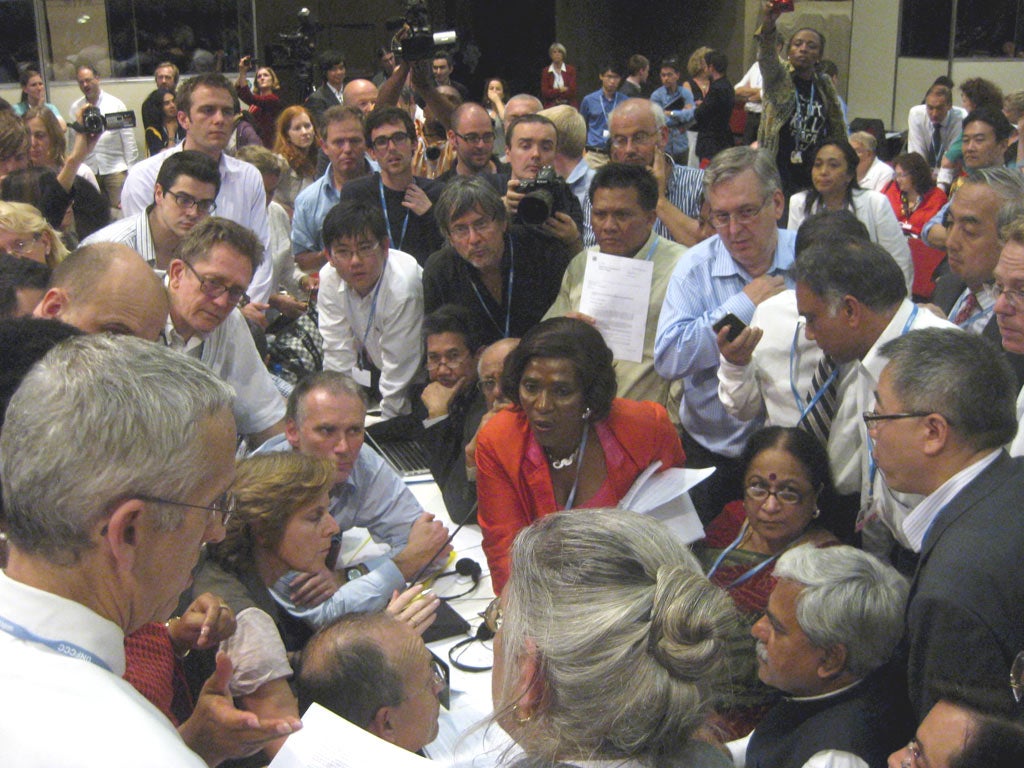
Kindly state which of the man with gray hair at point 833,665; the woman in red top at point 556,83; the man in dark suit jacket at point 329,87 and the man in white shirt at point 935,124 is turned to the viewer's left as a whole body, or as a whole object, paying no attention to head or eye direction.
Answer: the man with gray hair

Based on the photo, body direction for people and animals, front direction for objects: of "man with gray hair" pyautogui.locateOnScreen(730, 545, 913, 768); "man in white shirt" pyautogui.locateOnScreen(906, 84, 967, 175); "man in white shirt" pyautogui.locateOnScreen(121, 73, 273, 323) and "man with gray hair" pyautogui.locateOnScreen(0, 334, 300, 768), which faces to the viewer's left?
"man with gray hair" pyautogui.locateOnScreen(730, 545, 913, 768)

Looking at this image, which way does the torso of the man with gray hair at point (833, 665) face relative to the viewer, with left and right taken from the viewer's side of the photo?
facing to the left of the viewer

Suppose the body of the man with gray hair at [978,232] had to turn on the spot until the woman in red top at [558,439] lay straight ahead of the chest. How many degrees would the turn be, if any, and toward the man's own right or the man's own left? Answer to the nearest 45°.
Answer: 0° — they already face them

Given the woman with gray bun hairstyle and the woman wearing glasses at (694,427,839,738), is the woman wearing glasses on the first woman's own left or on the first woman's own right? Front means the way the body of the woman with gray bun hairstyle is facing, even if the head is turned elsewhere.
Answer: on the first woman's own right

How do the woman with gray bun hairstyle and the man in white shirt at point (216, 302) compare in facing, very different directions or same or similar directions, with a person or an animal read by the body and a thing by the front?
very different directions

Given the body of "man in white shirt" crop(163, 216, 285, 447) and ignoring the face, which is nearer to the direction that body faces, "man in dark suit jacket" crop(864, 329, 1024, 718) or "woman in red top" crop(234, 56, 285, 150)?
the man in dark suit jacket

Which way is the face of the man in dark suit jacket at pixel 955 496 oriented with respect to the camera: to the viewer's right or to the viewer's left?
to the viewer's left

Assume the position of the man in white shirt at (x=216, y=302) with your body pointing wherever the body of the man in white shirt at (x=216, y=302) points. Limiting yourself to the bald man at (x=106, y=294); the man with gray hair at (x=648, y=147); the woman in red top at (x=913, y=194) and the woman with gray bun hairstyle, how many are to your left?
2

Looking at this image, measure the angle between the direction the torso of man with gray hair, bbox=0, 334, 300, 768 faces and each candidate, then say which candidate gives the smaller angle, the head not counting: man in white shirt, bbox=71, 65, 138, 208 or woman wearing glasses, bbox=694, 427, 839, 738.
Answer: the woman wearing glasses
